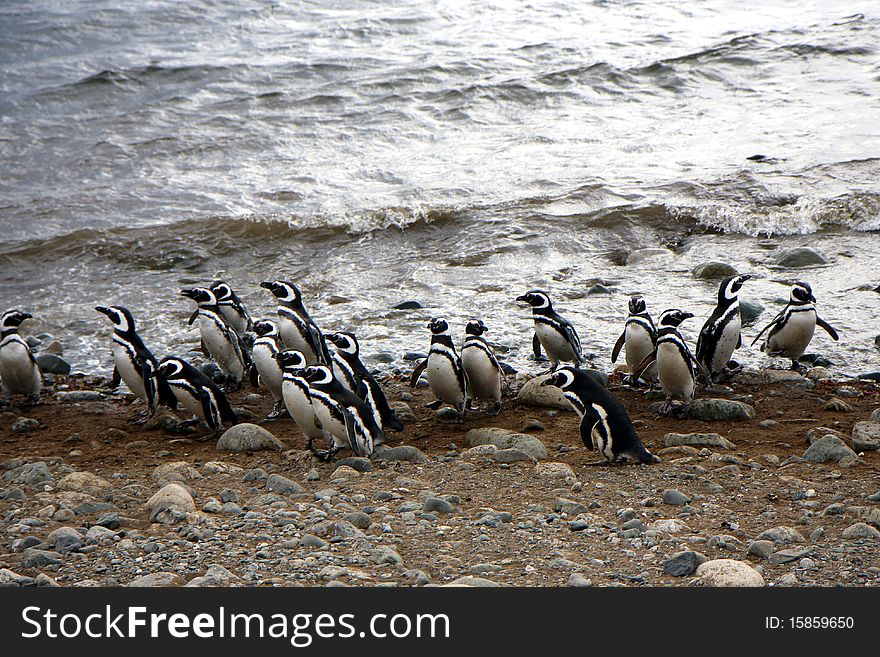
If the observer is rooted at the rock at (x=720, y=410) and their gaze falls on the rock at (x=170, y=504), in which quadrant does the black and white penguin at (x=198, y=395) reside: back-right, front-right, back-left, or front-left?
front-right

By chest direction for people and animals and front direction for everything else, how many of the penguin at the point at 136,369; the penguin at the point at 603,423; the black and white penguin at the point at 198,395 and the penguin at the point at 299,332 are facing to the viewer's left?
4

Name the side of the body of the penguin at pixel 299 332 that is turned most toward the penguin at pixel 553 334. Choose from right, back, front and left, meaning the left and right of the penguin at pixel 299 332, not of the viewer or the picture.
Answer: back

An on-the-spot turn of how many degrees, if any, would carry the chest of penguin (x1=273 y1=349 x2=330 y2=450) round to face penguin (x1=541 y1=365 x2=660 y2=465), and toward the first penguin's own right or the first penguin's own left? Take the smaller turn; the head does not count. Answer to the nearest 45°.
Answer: approximately 90° to the first penguin's own left

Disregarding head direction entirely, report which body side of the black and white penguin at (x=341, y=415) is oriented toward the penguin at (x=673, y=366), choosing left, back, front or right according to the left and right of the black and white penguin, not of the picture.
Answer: back

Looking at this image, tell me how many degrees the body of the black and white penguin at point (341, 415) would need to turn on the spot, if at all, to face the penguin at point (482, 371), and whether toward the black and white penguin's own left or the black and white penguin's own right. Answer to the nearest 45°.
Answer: approximately 135° to the black and white penguin's own right

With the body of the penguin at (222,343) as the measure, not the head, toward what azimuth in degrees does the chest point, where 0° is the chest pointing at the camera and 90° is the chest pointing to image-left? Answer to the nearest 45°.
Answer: approximately 45°

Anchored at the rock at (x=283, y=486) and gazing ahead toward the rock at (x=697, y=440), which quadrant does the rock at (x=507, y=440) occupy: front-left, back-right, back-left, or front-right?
front-left

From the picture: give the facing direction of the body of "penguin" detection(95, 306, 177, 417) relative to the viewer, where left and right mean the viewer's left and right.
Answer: facing to the left of the viewer

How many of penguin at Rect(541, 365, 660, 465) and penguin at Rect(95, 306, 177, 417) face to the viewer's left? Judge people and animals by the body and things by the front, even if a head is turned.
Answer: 2

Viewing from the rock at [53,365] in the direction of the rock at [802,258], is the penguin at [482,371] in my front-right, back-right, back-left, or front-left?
front-right

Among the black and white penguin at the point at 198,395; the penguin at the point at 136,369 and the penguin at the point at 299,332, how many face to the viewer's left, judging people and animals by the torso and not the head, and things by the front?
3

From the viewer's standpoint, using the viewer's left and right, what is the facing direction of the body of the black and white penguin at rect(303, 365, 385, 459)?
facing to the left of the viewer

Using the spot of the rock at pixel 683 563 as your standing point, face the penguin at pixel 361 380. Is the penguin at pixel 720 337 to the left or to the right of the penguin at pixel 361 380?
right
